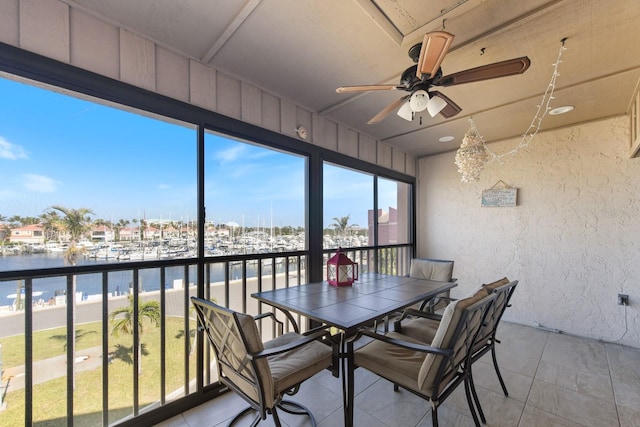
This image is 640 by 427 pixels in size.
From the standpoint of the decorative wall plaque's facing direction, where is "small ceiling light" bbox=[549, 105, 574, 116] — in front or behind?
in front

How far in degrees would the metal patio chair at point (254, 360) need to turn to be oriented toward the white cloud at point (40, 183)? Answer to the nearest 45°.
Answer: approximately 135° to its left

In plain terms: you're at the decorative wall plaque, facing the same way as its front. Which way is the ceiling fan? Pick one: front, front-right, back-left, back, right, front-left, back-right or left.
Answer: front

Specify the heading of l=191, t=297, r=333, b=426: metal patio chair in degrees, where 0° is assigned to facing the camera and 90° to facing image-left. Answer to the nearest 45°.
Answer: approximately 225°

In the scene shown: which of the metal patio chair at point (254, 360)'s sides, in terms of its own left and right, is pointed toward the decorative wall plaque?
front

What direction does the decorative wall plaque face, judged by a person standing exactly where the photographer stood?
facing the viewer

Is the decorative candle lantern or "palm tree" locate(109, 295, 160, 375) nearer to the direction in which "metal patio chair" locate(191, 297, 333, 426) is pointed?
the decorative candle lantern

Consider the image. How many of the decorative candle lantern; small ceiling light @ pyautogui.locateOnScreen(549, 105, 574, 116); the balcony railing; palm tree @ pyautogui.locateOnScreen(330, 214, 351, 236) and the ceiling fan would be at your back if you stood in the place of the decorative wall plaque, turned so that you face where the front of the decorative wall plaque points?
0

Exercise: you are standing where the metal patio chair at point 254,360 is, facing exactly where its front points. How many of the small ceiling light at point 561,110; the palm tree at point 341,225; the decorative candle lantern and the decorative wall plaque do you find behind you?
0

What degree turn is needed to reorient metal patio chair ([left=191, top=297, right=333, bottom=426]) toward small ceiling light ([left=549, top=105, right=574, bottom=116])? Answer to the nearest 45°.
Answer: approximately 45° to its right

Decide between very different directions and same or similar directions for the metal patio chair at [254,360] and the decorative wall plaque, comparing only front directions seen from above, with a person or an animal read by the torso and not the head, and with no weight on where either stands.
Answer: very different directions

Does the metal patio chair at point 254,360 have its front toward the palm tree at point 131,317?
no

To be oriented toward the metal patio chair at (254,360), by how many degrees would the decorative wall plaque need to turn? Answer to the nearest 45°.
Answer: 0° — it already faces it

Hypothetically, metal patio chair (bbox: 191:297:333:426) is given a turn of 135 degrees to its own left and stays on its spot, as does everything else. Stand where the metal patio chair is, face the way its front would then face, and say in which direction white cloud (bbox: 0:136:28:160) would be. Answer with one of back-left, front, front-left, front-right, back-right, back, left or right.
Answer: front
